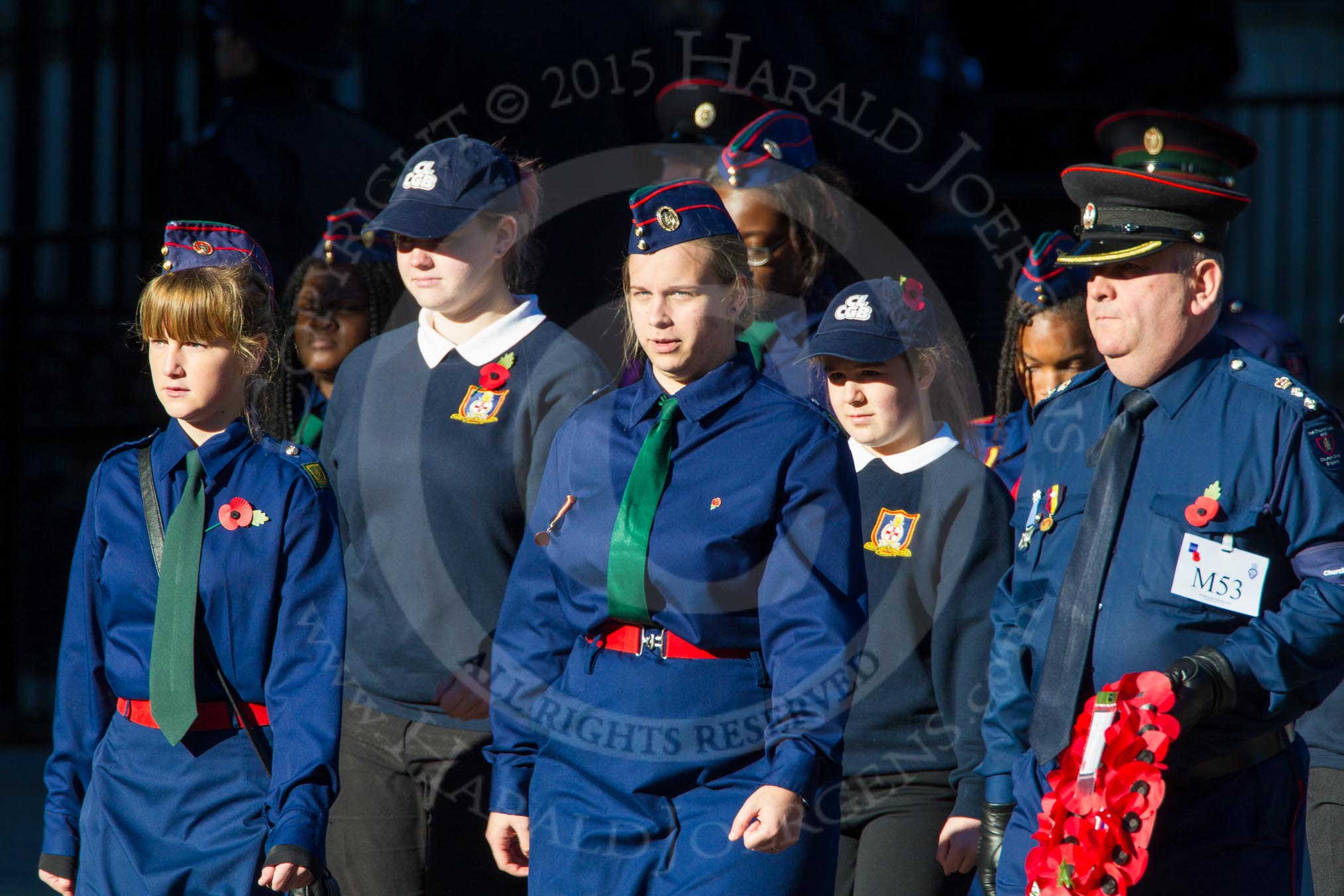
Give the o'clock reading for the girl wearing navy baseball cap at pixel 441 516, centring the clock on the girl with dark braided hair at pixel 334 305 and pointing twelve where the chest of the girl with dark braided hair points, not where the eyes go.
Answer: The girl wearing navy baseball cap is roughly at 10 o'clock from the girl with dark braided hair.

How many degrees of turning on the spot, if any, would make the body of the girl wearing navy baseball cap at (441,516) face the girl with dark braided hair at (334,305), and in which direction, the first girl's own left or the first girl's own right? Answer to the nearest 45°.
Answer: approximately 135° to the first girl's own right

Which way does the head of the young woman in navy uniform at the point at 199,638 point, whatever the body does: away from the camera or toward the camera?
toward the camera

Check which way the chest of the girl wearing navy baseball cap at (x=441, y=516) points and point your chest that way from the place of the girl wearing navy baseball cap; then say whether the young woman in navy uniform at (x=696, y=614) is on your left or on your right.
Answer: on your left

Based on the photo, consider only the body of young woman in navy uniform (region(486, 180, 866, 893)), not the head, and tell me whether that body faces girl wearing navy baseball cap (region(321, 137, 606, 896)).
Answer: no

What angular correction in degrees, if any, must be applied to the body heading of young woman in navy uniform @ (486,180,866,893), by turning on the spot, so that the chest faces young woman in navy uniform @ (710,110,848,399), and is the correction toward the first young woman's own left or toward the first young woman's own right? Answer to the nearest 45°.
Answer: approximately 135° to the first young woman's own right

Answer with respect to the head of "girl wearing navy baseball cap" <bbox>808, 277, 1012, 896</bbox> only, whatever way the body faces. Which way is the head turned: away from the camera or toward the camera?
toward the camera

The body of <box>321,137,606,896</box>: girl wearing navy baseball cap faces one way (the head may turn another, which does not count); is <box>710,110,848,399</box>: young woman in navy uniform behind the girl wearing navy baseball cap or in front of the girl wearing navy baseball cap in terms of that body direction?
behind

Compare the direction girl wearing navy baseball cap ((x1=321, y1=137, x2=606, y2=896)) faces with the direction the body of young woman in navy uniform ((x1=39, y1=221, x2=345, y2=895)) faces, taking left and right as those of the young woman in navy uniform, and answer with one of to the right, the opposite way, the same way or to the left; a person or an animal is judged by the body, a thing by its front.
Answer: the same way

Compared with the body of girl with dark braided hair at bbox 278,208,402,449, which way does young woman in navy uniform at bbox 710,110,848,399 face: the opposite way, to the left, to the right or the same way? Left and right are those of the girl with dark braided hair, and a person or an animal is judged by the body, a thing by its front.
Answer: the same way

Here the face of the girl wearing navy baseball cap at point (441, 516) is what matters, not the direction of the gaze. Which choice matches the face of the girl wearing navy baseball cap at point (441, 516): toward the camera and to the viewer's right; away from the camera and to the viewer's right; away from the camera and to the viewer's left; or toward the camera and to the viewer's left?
toward the camera and to the viewer's left

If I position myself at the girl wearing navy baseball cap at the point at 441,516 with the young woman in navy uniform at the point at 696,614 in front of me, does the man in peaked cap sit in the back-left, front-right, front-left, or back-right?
front-left

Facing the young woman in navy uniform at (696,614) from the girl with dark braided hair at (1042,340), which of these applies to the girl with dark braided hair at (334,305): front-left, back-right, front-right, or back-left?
front-right

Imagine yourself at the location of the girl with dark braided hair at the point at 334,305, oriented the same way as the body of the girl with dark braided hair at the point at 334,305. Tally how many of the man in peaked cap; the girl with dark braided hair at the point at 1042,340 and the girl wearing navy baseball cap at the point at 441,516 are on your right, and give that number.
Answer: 0

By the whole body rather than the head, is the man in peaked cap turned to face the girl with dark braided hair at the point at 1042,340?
no

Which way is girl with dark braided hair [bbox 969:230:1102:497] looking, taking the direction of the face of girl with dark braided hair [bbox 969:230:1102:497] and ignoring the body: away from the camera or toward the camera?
toward the camera

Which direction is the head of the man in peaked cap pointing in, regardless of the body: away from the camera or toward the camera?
toward the camera

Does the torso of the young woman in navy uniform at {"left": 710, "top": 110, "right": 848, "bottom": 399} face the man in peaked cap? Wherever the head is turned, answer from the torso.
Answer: no
